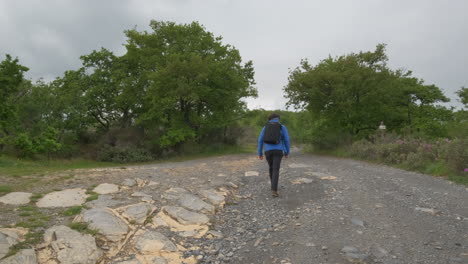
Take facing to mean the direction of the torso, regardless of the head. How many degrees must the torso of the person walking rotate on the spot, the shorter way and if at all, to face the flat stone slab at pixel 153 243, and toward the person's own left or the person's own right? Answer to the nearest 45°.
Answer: approximately 135° to the person's own left

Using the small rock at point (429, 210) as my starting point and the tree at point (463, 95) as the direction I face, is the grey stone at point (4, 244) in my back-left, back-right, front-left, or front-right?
back-left

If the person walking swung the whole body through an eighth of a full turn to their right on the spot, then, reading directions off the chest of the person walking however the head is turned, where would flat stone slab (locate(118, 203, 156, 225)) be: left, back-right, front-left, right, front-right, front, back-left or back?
back

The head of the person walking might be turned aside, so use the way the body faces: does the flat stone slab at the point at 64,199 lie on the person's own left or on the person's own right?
on the person's own left

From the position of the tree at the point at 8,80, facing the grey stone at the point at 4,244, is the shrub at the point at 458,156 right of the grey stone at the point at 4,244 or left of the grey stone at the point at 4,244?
left

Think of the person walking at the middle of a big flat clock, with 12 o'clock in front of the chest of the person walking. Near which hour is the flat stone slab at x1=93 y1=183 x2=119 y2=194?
The flat stone slab is roughly at 9 o'clock from the person walking.

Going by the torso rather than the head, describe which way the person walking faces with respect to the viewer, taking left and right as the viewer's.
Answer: facing away from the viewer

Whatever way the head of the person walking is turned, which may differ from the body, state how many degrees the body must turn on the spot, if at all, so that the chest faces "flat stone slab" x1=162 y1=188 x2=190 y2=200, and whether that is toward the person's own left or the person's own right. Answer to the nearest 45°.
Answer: approximately 90° to the person's own left

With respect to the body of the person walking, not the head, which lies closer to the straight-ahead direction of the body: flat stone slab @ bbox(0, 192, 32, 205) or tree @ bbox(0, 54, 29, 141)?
the tree

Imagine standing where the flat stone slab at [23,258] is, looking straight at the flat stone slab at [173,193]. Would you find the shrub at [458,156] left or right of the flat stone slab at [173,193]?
right

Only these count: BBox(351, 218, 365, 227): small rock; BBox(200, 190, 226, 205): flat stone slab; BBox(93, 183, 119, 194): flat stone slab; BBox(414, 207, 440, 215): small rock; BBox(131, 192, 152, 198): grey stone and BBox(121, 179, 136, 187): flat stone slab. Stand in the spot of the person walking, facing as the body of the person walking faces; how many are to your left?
4

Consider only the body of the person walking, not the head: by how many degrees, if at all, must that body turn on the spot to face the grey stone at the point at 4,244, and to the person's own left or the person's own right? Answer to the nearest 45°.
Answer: approximately 135° to the person's own left

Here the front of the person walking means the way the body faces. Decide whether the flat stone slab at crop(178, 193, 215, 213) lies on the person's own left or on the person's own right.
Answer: on the person's own left

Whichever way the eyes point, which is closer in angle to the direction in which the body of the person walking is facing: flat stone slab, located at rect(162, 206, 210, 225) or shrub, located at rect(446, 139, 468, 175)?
the shrub

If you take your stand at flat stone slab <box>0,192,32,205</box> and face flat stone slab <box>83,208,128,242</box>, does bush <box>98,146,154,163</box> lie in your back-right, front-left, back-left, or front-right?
back-left

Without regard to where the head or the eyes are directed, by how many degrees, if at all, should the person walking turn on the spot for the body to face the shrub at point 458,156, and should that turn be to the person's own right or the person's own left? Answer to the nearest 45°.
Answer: approximately 45° to the person's own right
